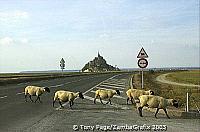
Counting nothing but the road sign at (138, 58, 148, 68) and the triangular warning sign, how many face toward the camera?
2

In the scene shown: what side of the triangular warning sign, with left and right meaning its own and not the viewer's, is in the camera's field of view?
front
